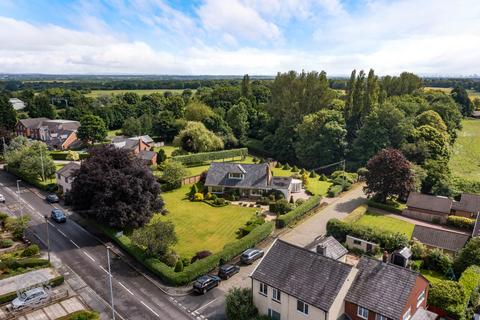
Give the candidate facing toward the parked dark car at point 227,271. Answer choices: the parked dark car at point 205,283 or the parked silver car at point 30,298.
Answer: the parked dark car at point 205,283

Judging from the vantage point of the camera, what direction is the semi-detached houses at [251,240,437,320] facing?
facing the viewer and to the left of the viewer

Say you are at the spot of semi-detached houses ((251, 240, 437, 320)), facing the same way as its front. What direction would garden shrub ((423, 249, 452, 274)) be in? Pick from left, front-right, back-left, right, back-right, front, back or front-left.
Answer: back

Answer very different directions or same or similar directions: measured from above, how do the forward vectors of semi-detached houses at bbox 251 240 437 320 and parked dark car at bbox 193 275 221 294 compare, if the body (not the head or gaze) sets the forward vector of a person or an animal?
very different directions

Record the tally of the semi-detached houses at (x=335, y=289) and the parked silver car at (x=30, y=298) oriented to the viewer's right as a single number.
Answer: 0

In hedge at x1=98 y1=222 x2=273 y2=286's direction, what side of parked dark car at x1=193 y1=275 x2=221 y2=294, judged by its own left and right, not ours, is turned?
left

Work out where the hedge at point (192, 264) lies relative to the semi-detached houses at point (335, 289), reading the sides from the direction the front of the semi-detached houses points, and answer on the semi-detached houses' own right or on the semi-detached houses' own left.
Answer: on the semi-detached houses' own right

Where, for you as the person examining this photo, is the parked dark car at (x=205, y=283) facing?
facing away from the viewer and to the right of the viewer

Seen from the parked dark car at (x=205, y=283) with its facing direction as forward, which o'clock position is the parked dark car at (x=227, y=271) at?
the parked dark car at (x=227, y=271) is roughly at 12 o'clock from the parked dark car at (x=205, y=283).

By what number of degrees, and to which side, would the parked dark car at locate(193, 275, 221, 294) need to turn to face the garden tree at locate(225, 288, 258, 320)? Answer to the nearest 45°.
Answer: approximately 90° to its right
